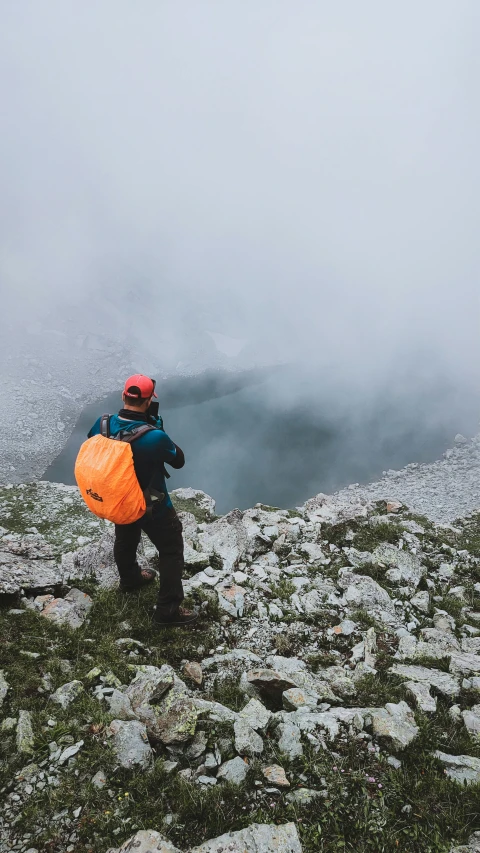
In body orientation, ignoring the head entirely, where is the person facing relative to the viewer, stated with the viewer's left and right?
facing away from the viewer and to the right of the viewer

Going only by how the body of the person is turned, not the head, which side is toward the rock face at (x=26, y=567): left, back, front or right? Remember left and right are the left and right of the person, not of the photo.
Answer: left

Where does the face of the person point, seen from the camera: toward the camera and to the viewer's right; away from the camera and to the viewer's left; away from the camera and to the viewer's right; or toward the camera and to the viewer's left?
away from the camera and to the viewer's right
